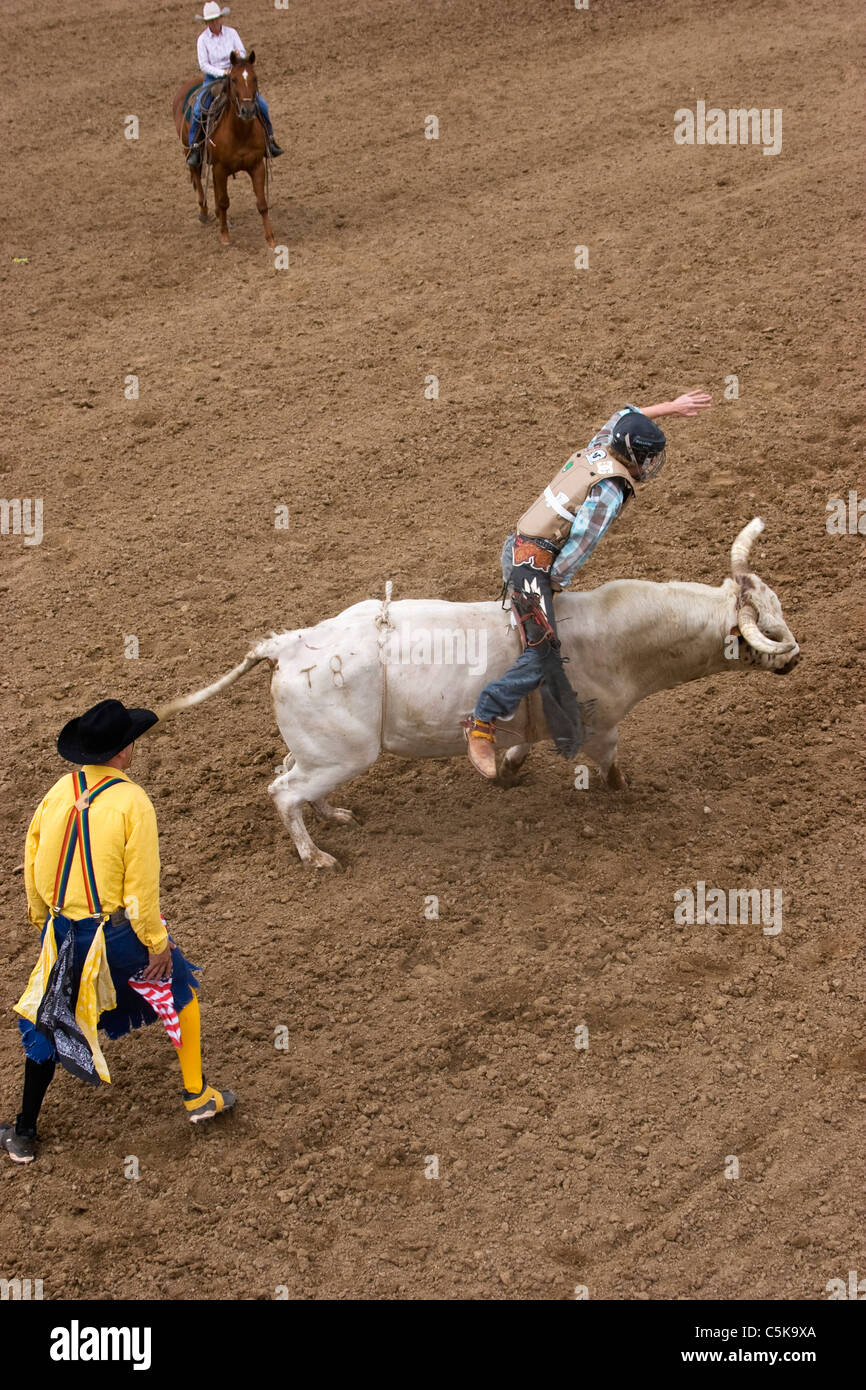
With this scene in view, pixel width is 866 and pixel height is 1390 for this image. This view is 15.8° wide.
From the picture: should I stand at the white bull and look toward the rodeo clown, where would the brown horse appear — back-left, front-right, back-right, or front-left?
back-right

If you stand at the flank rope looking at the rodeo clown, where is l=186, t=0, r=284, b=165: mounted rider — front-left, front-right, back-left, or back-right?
back-right

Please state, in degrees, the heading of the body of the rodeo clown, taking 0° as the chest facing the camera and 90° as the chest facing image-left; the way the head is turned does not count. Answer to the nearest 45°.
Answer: approximately 225°

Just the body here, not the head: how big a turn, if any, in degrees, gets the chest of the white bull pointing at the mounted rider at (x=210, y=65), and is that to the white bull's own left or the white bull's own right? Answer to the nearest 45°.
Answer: approximately 90° to the white bull's own left

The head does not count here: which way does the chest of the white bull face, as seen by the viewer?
to the viewer's right

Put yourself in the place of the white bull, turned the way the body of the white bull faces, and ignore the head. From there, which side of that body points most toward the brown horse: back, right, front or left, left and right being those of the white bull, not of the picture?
left

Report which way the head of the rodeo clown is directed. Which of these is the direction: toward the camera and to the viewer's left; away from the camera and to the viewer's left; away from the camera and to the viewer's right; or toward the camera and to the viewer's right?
away from the camera and to the viewer's right
